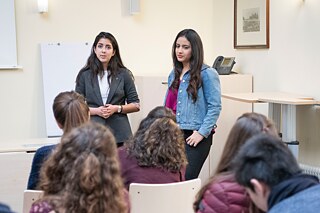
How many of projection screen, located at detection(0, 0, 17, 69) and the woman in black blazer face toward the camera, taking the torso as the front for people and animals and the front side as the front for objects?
2

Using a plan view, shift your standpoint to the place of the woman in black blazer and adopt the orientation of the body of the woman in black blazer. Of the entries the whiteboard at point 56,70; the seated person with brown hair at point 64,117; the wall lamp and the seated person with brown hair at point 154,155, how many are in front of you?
2

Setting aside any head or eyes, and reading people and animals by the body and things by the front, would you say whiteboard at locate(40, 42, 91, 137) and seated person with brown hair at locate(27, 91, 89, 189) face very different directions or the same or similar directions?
very different directions

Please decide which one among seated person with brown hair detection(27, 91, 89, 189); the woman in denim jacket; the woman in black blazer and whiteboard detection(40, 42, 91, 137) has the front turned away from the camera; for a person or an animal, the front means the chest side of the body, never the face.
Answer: the seated person with brown hair

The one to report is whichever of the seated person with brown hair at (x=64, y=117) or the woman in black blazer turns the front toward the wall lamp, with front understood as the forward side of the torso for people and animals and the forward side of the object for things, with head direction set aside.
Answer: the seated person with brown hair

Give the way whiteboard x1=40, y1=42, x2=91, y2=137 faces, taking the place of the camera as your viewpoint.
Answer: facing the viewer

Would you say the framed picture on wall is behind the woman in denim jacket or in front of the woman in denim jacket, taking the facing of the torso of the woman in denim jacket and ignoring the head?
behind

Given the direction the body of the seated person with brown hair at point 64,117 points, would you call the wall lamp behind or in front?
in front

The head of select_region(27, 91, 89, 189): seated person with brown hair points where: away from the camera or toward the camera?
away from the camera

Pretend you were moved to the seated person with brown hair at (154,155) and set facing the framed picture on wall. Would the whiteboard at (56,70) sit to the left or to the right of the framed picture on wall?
left

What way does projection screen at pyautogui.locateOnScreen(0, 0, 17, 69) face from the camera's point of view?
toward the camera

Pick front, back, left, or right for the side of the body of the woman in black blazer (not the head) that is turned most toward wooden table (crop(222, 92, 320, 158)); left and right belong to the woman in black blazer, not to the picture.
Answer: left

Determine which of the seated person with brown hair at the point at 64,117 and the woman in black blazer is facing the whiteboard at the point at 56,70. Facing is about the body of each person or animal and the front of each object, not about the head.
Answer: the seated person with brown hair

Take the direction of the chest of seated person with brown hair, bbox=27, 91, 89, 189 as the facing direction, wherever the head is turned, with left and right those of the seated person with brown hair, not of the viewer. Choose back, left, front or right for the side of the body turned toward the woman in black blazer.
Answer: front

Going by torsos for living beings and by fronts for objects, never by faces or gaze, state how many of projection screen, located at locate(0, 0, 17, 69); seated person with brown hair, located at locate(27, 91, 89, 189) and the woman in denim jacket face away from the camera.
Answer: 1
